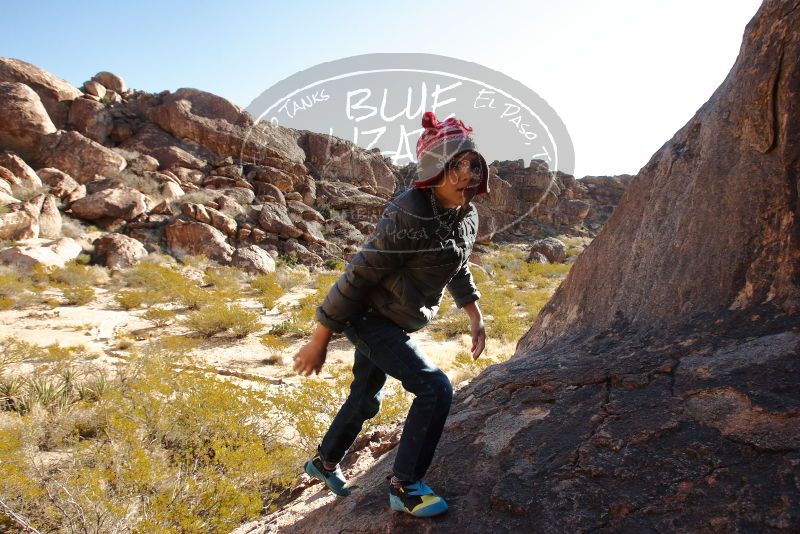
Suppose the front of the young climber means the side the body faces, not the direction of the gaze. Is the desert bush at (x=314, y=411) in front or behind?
behind

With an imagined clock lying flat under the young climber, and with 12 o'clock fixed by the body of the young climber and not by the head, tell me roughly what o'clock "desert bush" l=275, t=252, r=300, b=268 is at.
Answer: The desert bush is roughly at 7 o'clock from the young climber.

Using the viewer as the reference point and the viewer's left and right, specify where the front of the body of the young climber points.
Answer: facing the viewer and to the right of the viewer

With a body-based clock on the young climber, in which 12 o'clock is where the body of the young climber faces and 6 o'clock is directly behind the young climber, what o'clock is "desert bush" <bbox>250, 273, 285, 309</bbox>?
The desert bush is roughly at 7 o'clock from the young climber.

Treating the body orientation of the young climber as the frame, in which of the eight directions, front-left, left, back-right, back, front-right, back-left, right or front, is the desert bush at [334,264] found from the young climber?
back-left

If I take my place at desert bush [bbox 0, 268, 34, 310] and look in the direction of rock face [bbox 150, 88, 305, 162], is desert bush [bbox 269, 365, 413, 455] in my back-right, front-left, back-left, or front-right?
back-right

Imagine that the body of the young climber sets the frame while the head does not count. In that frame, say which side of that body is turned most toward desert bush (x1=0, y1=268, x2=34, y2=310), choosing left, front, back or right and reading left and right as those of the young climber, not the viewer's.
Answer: back

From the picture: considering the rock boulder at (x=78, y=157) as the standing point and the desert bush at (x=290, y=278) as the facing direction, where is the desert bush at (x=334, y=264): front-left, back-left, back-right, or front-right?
front-left

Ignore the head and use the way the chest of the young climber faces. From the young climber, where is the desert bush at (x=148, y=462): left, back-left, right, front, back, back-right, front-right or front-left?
back

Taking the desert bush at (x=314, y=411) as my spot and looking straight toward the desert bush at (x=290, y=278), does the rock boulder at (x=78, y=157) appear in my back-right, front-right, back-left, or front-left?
front-left

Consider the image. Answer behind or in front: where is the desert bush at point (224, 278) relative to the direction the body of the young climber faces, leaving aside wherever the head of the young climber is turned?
behind

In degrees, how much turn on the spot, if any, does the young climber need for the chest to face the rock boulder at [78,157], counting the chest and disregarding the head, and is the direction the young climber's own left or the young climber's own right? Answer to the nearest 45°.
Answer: approximately 180°

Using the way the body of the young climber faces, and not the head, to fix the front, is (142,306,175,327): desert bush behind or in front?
behind
